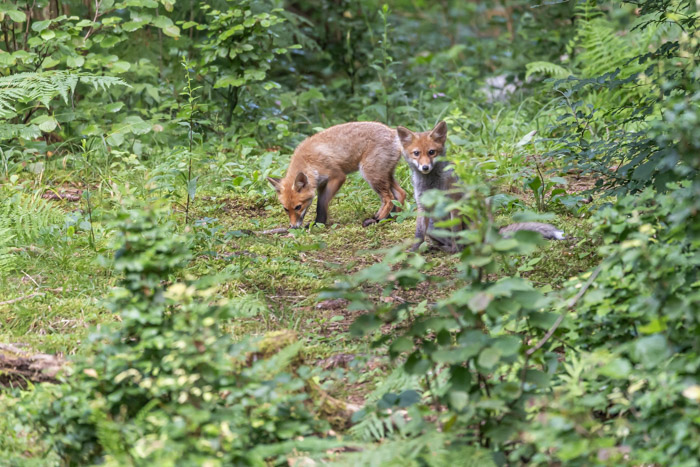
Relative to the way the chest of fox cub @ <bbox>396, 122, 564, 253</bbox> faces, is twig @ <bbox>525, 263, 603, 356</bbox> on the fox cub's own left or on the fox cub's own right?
on the fox cub's own left

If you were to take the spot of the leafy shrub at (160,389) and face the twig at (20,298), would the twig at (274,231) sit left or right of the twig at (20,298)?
right

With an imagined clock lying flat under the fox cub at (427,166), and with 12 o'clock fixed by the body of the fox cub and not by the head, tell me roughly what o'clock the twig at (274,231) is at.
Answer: The twig is roughly at 1 o'clock from the fox cub.

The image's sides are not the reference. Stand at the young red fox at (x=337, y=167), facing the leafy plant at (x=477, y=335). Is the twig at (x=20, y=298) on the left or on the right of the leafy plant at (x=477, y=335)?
right

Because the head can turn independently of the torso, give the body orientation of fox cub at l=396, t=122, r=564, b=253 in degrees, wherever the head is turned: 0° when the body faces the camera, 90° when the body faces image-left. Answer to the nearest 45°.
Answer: approximately 45°

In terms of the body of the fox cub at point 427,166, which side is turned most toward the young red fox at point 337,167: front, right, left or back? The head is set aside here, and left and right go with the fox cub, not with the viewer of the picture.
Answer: right

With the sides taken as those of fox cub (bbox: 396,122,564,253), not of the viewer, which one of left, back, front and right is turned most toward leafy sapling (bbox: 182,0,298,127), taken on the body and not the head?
right
